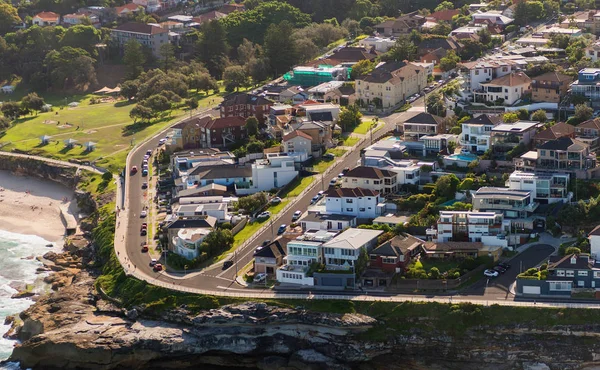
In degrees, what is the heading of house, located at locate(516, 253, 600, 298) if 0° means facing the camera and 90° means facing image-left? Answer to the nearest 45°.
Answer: approximately 0°
